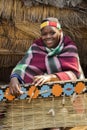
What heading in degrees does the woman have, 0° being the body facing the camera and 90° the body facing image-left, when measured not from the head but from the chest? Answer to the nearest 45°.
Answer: approximately 0°
